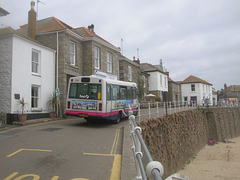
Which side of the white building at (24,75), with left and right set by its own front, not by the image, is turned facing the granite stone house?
left

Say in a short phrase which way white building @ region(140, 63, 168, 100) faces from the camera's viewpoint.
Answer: facing the viewer and to the right of the viewer

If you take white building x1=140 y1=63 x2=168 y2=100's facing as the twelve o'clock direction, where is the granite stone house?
The granite stone house is roughly at 2 o'clock from the white building.

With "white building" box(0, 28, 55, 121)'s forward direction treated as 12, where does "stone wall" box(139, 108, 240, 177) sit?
The stone wall is roughly at 11 o'clock from the white building.

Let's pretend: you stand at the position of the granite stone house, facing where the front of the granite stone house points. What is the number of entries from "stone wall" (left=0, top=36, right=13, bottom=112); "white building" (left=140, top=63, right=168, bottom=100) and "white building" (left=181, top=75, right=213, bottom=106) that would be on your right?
1

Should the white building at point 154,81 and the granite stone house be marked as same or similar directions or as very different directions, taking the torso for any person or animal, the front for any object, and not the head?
same or similar directions

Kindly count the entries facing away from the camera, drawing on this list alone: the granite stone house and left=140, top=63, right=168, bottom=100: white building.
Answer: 0

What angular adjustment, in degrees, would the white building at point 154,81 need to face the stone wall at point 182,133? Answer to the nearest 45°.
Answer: approximately 45° to its right

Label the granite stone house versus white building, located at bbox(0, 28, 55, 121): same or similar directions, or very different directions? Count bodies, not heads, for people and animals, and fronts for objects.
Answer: same or similar directions

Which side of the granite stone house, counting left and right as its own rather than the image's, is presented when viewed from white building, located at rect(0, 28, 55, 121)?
right

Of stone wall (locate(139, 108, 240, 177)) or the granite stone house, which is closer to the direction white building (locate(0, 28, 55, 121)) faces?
the stone wall

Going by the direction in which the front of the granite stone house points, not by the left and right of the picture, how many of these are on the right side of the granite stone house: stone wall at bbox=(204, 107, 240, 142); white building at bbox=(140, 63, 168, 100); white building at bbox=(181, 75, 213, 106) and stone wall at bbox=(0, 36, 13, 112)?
1
